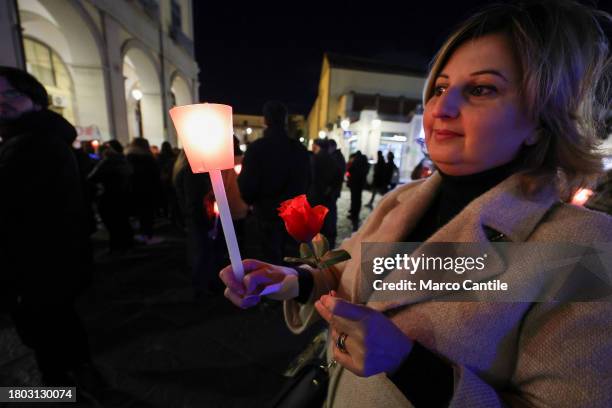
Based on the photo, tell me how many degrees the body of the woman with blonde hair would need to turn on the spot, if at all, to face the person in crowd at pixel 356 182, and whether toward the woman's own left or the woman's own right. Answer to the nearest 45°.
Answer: approximately 135° to the woman's own right

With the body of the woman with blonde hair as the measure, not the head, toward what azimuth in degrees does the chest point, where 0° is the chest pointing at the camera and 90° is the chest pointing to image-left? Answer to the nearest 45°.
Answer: approximately 45°

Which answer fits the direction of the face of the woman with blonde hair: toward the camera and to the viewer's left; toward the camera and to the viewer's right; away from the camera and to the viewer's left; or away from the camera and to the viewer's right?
toward the camera and to the viewer's left

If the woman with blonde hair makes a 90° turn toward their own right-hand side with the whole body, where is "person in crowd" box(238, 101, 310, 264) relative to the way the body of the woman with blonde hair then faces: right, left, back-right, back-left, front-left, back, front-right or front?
front

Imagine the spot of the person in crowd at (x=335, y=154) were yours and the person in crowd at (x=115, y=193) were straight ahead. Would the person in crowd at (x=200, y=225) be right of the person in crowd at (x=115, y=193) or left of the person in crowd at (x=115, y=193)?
left
